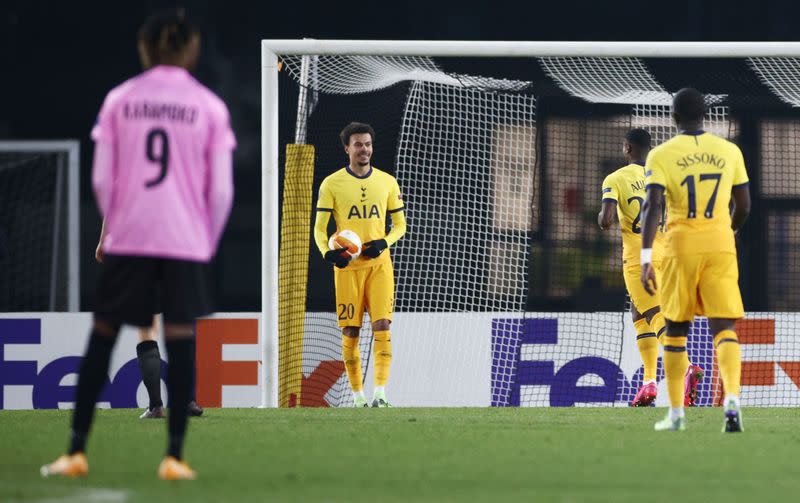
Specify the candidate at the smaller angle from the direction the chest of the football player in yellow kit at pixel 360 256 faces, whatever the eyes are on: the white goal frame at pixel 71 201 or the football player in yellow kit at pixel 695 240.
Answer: the football player in yellow kit

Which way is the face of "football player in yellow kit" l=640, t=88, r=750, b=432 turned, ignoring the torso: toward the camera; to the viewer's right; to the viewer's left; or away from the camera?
away from the camera

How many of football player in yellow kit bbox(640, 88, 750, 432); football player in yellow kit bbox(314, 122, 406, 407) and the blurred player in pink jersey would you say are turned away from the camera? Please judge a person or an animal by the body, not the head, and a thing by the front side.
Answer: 2

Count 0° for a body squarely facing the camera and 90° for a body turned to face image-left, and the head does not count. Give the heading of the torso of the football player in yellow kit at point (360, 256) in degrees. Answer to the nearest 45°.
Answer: approximately 0°

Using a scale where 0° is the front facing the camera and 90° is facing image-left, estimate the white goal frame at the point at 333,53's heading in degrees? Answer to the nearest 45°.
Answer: approximately 0°

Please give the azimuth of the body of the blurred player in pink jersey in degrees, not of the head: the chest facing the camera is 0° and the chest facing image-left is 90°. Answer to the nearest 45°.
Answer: approximately 180°

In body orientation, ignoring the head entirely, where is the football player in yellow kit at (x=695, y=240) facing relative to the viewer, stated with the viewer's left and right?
facing away from the viewer

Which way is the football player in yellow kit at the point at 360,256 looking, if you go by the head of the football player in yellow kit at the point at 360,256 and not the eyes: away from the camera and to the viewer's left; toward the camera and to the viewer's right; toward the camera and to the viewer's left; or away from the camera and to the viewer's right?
toward the camera and to the viewer's right

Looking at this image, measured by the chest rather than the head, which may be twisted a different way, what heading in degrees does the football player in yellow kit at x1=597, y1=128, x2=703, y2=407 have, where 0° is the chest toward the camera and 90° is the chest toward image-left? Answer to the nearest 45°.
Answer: approximately 135°

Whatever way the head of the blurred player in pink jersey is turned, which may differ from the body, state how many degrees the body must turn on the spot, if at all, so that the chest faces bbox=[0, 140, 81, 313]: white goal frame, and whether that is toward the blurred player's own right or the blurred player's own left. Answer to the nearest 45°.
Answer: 0° — they already face it

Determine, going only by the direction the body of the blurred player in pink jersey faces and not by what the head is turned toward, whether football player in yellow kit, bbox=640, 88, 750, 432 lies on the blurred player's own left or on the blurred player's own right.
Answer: on the blurred player's own right
